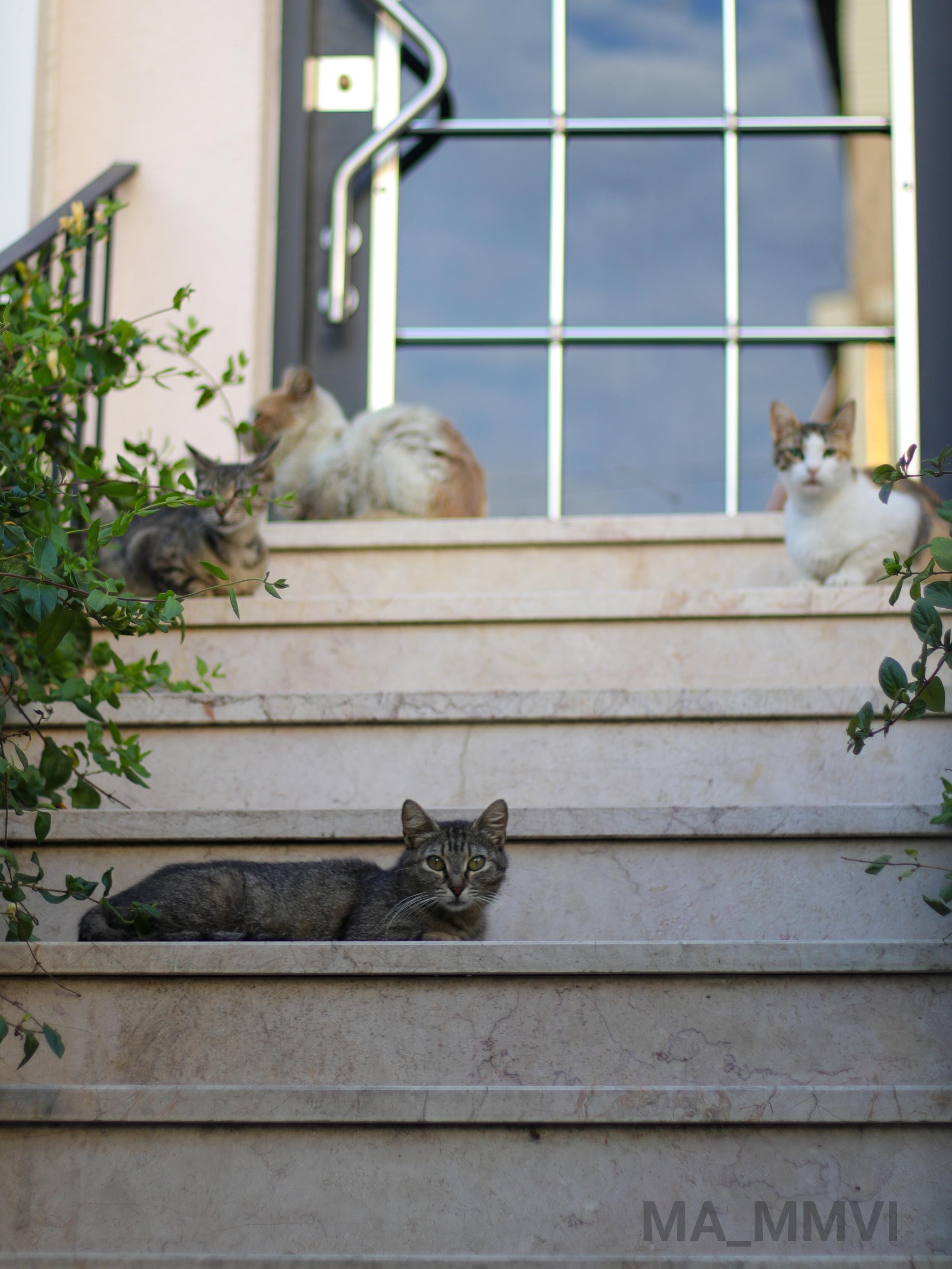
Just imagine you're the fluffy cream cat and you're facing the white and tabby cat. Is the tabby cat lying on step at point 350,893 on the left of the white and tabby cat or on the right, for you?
right

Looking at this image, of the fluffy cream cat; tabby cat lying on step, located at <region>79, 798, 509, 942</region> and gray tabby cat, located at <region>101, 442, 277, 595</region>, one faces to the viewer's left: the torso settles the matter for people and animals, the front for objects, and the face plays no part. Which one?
the fluffy cream cat

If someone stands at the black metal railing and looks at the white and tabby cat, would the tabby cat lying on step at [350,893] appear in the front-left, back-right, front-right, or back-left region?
front-right

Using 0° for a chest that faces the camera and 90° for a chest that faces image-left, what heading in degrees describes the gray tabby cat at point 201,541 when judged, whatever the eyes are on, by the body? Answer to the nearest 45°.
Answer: approximately 315°

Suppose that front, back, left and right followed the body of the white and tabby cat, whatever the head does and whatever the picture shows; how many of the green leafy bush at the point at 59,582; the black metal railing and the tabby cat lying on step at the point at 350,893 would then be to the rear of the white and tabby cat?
0

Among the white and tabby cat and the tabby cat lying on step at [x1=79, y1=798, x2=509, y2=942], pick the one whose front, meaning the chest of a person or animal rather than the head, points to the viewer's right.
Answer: the tabby cat lying on step

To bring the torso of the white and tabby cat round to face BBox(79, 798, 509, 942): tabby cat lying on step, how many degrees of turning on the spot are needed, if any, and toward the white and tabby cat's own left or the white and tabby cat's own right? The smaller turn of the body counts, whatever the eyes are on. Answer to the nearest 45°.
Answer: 0° — it already faces it

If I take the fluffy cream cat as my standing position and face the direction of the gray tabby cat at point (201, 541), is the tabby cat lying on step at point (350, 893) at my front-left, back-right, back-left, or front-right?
front-left

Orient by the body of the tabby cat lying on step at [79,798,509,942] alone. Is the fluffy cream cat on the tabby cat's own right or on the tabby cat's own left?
on the tabby cat's own left

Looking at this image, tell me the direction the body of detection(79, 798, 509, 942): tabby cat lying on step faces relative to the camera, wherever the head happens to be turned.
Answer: to the viewer's right

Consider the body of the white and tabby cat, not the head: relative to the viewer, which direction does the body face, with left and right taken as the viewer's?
facing the viewer and to the left of the viewer

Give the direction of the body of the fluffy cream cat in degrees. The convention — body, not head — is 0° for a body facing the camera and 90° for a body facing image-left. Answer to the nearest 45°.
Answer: approximately 90°

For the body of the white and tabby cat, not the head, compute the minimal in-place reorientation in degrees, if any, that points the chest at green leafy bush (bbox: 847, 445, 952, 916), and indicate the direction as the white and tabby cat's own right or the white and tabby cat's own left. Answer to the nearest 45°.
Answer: approximately 45° to the white and tabby cat's own left

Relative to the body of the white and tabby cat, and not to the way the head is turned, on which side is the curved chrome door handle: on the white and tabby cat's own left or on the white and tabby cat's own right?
on the white and tabby cat's own right

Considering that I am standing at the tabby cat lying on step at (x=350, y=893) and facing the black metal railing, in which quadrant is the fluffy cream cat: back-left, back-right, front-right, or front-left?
front-right

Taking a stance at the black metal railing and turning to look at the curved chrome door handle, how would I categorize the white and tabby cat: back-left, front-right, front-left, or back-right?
front-right

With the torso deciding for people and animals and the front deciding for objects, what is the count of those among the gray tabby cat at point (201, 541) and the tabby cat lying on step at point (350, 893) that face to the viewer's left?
0
